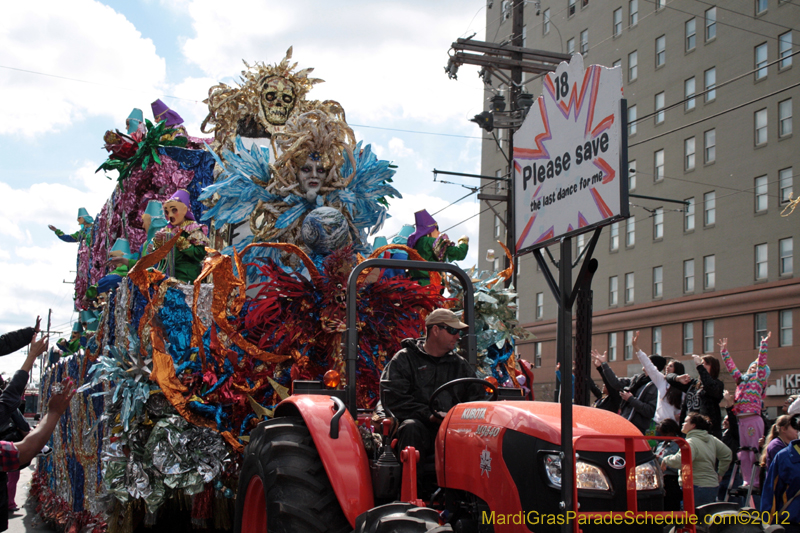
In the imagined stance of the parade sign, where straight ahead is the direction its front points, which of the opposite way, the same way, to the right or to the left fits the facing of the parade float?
to the left

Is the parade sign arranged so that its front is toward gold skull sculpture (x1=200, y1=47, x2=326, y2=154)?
no

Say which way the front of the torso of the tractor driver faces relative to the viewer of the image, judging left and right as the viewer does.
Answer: facing the viewer and to the right of the viewer

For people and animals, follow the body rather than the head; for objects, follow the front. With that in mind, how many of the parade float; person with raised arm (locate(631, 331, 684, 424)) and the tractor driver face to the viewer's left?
1

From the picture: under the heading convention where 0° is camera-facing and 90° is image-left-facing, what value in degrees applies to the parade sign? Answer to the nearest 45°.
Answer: approximately 45°

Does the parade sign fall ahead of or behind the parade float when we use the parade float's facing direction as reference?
ahead

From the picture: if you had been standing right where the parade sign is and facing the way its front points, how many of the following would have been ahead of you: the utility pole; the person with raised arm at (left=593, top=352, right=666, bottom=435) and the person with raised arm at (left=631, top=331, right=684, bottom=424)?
0

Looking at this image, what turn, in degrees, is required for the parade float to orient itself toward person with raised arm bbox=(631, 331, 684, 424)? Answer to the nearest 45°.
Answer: approximately 45° to its left

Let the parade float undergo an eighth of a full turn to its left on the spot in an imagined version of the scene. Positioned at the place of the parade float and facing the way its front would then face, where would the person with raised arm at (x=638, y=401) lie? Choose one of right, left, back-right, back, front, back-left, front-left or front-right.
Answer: front

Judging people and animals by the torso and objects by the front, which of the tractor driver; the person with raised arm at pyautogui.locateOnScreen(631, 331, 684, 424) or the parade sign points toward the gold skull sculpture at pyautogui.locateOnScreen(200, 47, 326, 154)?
the person with raised arm

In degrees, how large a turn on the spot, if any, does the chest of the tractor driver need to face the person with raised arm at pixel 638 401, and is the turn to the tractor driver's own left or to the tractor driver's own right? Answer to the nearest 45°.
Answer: approximately 90° to the tractor driver's own left

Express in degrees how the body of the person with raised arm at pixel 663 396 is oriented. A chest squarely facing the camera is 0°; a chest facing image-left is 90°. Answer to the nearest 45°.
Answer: approximately 90°

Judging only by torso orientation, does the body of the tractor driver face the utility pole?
no

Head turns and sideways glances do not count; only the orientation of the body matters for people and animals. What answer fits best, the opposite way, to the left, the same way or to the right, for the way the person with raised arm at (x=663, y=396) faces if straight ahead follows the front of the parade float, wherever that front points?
the opposite way

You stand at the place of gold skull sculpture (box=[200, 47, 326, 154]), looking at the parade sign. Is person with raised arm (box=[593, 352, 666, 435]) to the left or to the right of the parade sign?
left

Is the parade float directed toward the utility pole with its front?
no

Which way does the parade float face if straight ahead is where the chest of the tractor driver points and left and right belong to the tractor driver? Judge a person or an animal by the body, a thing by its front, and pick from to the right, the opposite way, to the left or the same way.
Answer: the same way
